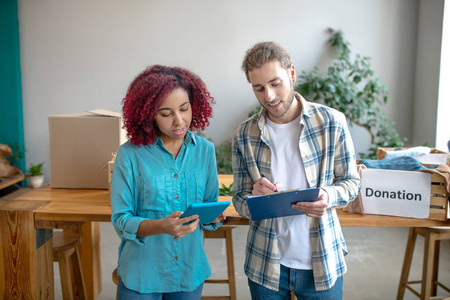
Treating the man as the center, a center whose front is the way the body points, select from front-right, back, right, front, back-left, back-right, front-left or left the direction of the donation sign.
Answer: back-left

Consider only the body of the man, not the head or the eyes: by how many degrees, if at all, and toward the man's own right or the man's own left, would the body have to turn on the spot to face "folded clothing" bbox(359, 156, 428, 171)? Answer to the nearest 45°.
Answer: approximately 135° to the man's own left

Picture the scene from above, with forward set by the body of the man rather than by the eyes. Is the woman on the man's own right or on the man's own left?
on the man's own right

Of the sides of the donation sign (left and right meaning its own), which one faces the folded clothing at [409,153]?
back

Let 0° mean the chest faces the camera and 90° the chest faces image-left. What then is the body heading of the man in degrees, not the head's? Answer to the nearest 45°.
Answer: approximately 0°

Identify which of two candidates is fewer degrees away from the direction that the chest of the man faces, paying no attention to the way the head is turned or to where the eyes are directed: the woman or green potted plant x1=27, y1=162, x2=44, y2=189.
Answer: the woman

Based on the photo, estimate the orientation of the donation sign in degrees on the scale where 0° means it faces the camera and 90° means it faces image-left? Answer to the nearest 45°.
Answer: approximately 0°

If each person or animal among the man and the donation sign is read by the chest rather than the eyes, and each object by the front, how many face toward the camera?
2

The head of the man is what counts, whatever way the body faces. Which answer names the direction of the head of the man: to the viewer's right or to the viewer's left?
to the viewer's left

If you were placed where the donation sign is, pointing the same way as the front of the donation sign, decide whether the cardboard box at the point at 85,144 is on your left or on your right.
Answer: on your right
